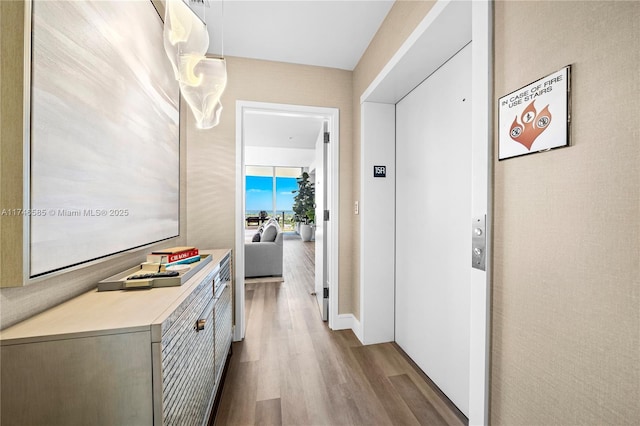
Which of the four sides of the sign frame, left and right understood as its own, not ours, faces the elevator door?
right

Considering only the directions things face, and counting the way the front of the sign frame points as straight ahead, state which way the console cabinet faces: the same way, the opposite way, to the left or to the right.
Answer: the opposite way

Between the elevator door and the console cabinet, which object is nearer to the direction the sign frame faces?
the console cabinet

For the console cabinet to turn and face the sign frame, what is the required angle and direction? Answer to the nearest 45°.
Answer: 0° — it already faces it

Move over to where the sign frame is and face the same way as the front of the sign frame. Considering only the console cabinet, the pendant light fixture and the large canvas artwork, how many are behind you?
0

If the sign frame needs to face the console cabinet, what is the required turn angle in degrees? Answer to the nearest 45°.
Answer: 0° — it already faces it

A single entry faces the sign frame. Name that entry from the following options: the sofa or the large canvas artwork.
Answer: the large canvas artwork

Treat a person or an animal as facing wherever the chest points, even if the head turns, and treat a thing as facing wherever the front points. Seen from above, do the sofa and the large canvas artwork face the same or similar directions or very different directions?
very different directions

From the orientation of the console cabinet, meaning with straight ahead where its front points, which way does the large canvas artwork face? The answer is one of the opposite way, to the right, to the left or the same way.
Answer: the same way

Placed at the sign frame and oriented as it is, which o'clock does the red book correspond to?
The red book is roughly at 1 o'clock from the sign frame.

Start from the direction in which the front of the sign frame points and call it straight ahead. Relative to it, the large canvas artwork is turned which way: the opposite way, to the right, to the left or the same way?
the opposite way
